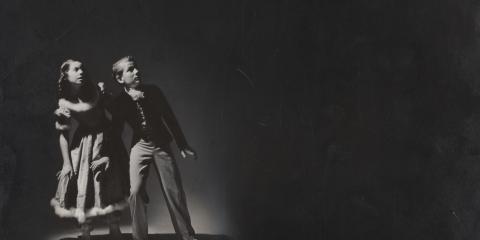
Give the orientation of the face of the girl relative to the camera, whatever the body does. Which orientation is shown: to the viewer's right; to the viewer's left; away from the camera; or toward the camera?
to the viewer's right

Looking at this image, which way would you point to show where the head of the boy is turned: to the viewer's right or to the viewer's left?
to the viewer's right

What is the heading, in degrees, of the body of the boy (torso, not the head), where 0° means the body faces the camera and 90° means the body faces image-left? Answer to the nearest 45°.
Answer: approximately 0°
